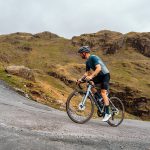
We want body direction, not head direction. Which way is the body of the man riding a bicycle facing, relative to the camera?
to the viewer's left
